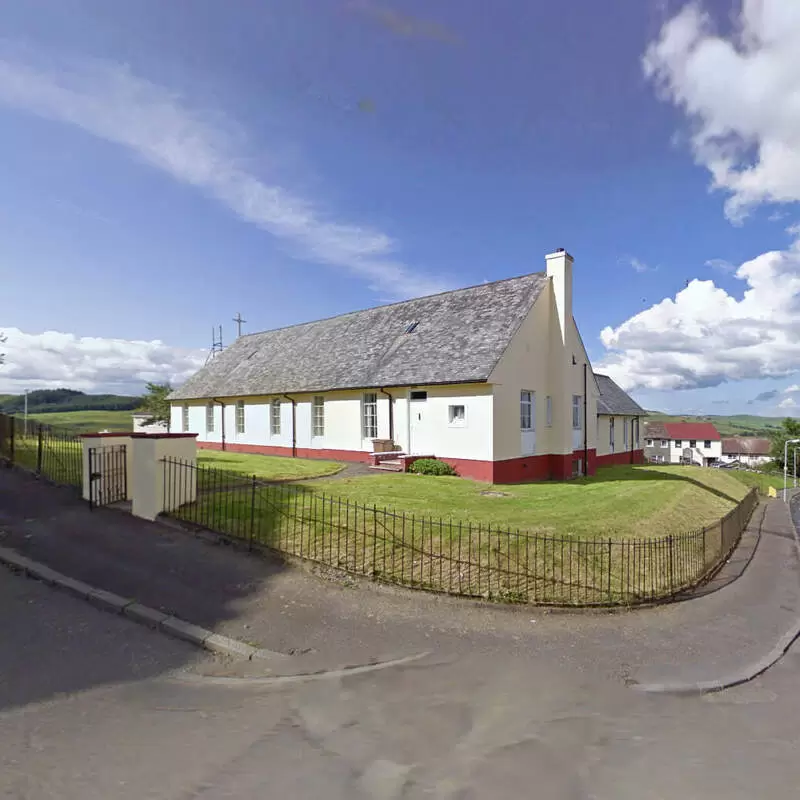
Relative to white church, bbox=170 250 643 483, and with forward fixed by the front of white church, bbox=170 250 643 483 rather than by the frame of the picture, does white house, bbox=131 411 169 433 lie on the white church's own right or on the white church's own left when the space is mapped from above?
on the white church's own right

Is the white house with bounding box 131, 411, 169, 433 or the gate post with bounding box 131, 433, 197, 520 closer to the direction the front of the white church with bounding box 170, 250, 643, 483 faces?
the gate post

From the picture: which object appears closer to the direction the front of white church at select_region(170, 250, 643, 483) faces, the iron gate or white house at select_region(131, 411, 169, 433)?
the iron gate

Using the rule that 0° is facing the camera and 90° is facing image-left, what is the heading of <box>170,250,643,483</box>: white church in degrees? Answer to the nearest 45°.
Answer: approximately 45°

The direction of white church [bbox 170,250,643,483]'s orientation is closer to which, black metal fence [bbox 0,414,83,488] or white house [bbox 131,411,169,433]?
the black metal fence

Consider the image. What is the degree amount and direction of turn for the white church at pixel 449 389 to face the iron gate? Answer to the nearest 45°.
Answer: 0° — it already faces it
